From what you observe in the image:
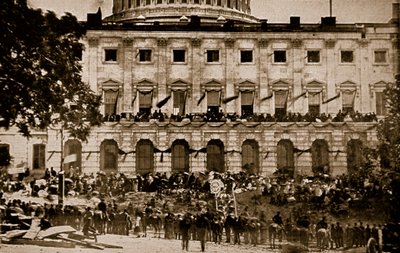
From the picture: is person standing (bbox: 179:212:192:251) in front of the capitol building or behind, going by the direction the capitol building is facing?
in front

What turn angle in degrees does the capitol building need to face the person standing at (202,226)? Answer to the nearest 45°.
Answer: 0° — it already faces them

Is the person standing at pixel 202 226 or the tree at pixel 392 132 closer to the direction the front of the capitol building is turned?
the person standing

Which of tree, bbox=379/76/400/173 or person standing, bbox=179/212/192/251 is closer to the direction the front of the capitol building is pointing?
the person standing

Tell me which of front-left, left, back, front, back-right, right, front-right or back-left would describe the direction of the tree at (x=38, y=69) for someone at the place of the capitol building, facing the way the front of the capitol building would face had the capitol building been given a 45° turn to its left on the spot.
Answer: right

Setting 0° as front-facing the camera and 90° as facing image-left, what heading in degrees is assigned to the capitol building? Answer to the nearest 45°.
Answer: approximately 0°
